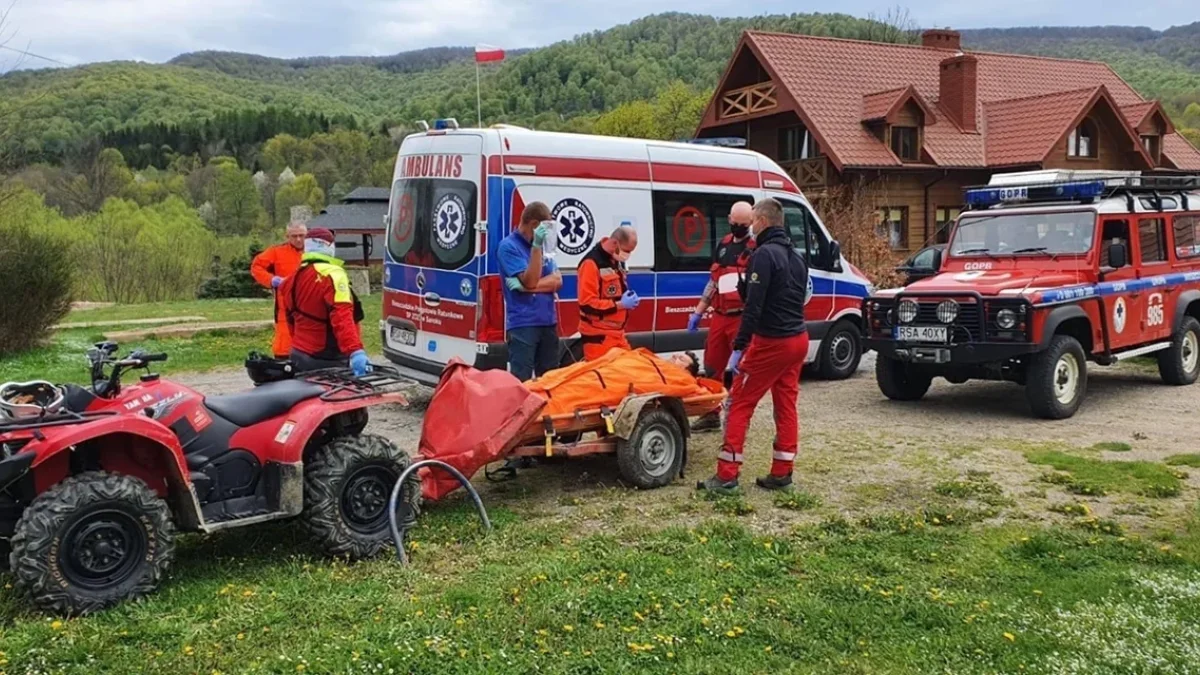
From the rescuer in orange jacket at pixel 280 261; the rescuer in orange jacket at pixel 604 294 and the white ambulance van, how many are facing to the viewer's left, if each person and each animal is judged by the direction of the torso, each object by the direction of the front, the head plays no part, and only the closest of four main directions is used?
0

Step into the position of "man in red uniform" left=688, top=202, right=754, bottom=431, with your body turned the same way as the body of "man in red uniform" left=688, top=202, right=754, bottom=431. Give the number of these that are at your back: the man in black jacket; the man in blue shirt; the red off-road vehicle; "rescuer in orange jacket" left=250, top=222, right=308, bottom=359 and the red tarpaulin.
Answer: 1

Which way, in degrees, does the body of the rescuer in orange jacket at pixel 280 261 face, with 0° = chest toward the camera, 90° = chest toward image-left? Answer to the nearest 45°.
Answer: approximately 315°

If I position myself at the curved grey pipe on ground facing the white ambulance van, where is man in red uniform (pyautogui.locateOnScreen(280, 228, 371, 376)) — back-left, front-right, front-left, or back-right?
front-left

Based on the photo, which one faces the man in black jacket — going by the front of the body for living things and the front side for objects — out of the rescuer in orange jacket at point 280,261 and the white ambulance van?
the rescuer in orange jacket

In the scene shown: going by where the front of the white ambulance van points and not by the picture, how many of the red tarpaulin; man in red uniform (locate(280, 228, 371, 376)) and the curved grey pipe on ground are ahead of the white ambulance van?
0

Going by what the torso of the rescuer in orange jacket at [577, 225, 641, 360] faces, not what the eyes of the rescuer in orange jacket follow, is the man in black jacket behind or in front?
in front

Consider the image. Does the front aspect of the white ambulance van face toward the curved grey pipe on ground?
no

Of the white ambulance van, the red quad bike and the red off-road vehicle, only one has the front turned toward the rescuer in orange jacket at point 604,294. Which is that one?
the red off-road vehicle

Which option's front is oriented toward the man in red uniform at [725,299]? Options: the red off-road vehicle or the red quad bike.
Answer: the red off-road vehicle

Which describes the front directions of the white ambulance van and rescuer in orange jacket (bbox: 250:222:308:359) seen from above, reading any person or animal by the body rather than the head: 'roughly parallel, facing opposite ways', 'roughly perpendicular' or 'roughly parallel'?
roughly perpendicular

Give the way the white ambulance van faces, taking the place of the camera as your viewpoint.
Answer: facing away from the viewer and to the right of the viewer

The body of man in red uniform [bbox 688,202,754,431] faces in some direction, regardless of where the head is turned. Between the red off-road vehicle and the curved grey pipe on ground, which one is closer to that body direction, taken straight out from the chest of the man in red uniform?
the curved grey pipe on ground

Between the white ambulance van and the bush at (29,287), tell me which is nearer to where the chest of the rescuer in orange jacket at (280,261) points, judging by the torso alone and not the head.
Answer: the white ambulance van

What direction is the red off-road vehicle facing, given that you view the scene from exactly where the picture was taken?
facing the viewer and to the left of the viewer

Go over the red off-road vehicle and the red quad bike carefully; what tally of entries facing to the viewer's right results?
0

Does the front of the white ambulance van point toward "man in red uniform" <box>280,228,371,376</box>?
no
